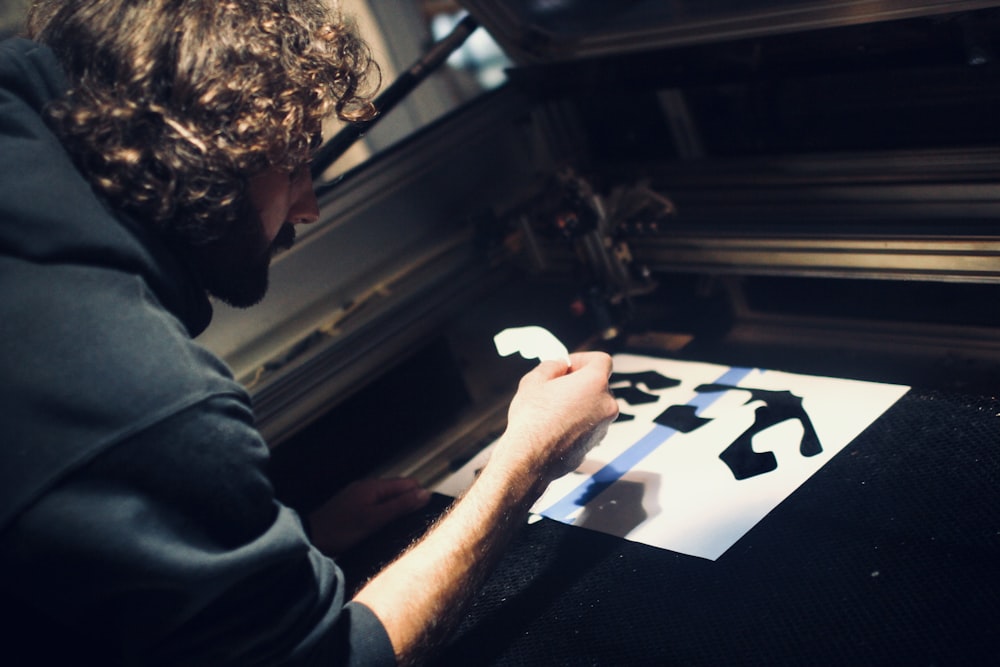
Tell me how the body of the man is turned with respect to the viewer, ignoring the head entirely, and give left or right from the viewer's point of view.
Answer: facing away from the viewer and to the right of the viewer

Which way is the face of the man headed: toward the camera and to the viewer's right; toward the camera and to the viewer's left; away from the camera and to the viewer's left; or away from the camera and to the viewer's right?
away from the camera and to the viewer's right
